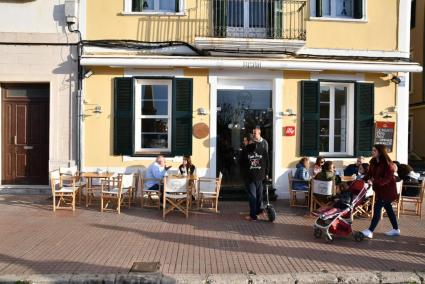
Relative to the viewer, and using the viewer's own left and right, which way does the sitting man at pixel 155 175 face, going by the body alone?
facing to the right of the viewer

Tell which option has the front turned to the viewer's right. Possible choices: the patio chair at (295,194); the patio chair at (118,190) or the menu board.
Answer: the patio chair at (295,194)

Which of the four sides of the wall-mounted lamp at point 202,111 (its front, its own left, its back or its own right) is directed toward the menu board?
left

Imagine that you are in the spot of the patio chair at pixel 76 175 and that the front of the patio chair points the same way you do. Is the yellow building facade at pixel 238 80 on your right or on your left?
on your left

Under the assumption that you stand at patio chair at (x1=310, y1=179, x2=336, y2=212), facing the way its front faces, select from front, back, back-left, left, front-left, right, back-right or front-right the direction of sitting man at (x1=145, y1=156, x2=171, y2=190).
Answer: back-left

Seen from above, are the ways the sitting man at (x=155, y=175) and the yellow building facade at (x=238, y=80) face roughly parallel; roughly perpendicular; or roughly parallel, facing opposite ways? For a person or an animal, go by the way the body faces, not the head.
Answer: roughly perpendicular

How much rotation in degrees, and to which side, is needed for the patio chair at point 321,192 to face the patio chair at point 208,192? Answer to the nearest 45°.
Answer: approximately 135° to its left

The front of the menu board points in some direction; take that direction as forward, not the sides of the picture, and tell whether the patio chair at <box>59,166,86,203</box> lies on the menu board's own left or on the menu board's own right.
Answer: on the menu board's own right

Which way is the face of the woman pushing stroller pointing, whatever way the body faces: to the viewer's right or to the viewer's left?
to the viewer's left

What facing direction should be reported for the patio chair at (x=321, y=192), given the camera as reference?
facing away from the viewer and to the right of the viewer
